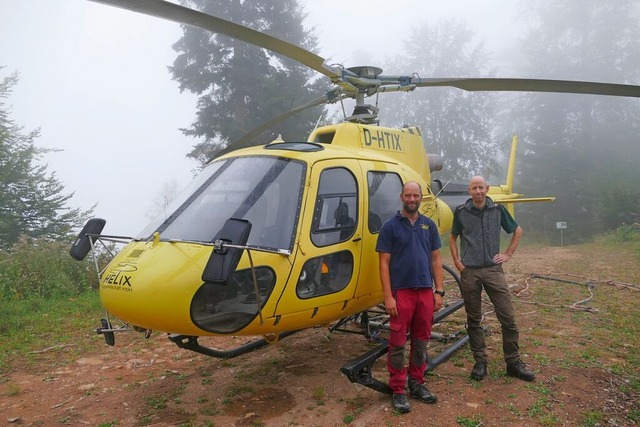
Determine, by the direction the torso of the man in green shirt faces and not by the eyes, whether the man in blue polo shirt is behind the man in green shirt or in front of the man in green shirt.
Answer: in front

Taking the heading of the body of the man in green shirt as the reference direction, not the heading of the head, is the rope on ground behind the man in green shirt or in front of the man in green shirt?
behind

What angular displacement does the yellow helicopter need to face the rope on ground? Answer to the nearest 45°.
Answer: approximately 180°

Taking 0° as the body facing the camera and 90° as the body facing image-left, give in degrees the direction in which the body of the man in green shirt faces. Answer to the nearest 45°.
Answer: approximately 0°

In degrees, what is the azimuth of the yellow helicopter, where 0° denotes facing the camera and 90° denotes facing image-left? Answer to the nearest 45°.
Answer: approximately 45°
